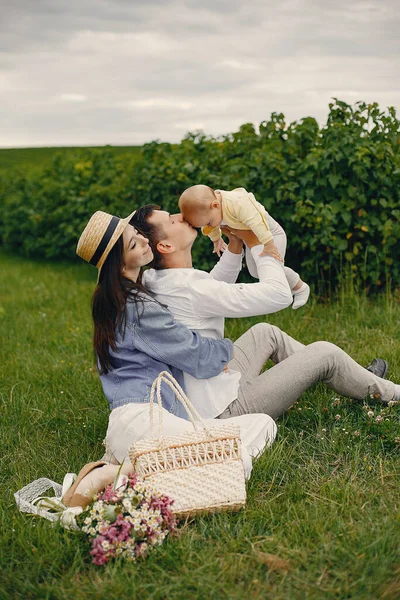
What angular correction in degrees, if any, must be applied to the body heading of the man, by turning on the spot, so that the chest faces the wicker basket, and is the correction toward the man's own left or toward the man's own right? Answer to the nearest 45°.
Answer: approximately 90° to the man's own right

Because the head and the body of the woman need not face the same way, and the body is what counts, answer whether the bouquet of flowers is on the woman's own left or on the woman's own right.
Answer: on the woman's own right

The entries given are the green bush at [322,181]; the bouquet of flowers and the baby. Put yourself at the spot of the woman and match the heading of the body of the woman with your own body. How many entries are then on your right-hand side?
1

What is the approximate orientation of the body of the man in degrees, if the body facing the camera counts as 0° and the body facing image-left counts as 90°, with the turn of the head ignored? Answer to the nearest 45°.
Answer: approximately 270°

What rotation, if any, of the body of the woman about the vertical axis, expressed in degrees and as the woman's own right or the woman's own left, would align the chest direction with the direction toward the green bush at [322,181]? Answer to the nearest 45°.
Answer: approximately 45° to the woman's own left

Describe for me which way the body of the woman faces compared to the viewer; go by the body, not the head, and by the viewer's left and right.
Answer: facing to the right of the viewer

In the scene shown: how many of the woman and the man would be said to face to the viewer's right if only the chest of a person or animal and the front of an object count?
2

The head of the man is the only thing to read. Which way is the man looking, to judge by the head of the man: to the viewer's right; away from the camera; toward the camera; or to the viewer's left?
to the viewer's right

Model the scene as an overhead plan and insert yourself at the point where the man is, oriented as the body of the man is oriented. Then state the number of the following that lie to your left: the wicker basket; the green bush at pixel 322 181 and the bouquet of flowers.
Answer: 1
